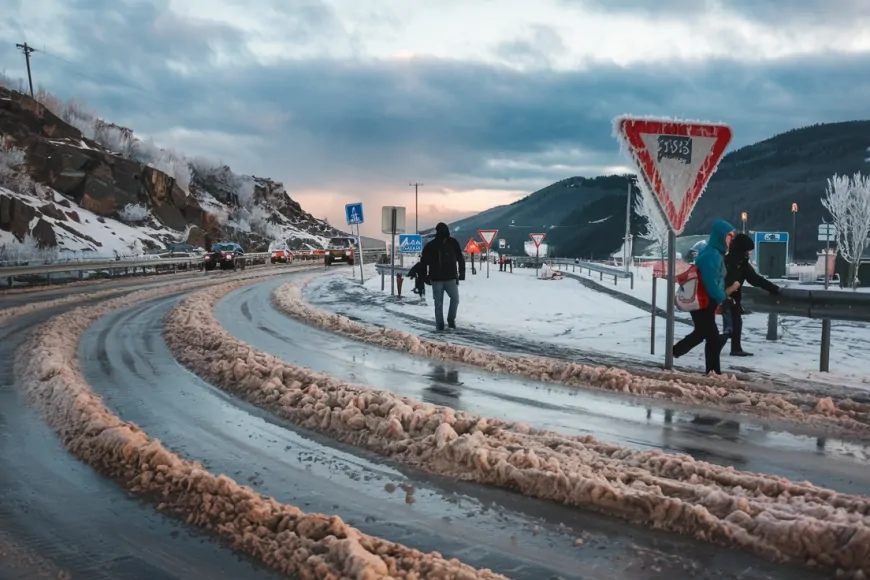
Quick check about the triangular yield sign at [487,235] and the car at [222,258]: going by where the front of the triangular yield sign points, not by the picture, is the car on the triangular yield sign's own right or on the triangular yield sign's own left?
on the triangular yield sign's own right

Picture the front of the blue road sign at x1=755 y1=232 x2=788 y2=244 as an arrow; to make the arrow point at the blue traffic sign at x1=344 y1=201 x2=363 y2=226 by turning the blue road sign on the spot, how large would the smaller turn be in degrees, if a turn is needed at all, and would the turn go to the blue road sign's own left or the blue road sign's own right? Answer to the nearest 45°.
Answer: approximately 45° to the blue road sign's own right

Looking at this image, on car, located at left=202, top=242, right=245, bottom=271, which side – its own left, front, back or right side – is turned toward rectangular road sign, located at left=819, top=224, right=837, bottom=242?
left

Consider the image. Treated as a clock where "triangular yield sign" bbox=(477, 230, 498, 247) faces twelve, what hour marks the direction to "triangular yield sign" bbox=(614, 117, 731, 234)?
"triangular yield sign" bbox=(614, 117, 731, 234) is roughly at 12 o'clock from "triangular yield sign" bbox=(477, 230, 498, 247).

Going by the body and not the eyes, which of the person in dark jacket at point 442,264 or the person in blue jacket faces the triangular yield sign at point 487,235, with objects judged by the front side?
the person in dark jacket

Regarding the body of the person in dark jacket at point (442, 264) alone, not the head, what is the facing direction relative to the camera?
away from the camera
